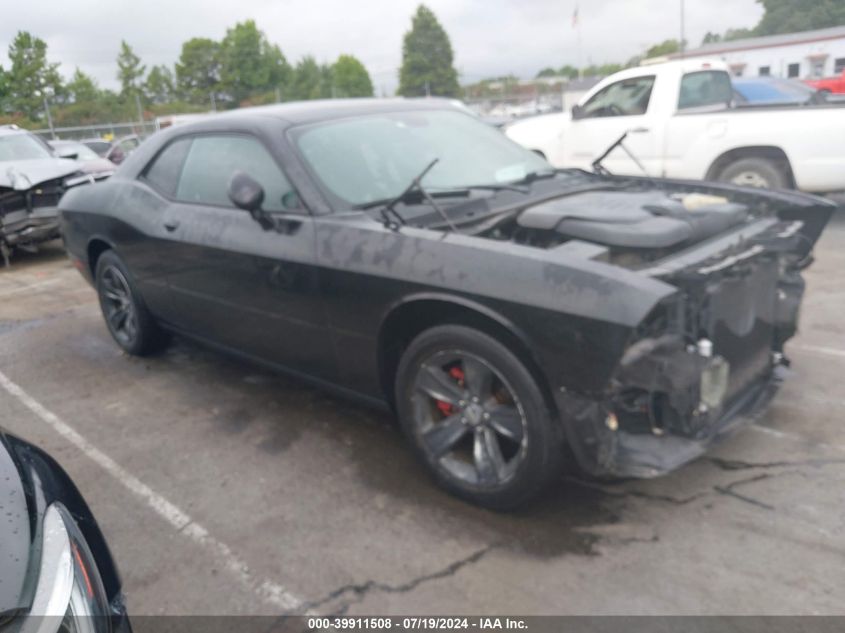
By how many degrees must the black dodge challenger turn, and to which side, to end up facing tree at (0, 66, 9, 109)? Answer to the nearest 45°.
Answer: approximately 180°

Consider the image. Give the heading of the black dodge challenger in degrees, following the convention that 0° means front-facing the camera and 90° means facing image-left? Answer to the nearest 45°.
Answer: approximately 315°

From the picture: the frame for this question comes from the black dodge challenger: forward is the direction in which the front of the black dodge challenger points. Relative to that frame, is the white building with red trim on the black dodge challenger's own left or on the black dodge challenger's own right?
on the black dodge challenger's own left

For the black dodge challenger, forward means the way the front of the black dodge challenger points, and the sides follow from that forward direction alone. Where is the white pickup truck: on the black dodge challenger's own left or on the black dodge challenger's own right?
on the black dodge challenger's own left

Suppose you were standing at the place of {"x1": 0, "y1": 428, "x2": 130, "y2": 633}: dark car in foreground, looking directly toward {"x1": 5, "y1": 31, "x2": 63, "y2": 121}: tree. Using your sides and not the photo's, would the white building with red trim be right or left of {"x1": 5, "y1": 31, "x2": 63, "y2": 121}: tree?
right

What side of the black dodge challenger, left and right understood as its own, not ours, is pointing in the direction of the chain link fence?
back

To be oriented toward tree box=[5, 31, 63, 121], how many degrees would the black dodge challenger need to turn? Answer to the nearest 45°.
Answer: approximately 180°

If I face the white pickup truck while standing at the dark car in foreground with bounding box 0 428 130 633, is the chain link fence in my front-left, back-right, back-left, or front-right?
front-left
